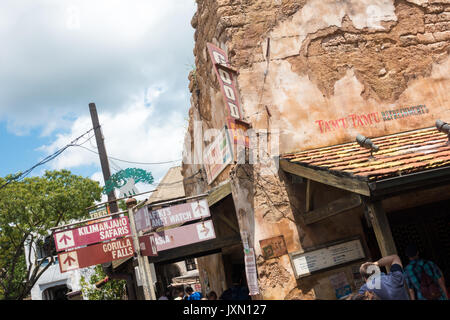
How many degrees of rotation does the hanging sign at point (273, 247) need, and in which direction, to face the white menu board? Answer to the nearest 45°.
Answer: approximately 90° to its left

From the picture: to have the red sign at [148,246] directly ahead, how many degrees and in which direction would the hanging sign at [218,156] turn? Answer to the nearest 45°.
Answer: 0° — it already faces it

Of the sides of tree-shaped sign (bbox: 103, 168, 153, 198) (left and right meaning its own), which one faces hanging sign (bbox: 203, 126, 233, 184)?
left

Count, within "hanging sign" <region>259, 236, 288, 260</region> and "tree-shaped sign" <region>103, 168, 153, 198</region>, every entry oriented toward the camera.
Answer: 2

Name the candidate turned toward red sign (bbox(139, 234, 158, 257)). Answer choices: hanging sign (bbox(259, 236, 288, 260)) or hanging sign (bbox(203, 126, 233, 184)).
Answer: hanging sign (bbox(203, 126, 233, 184))

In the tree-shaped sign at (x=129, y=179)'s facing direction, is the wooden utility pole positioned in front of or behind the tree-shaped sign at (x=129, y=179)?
behind

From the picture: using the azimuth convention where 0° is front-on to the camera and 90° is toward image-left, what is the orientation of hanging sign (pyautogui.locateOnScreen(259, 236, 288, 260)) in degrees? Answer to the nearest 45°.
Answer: approximately 0°

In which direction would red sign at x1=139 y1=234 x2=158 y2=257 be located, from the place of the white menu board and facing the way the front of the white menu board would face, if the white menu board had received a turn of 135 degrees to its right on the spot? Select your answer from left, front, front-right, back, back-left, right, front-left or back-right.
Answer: front-left
